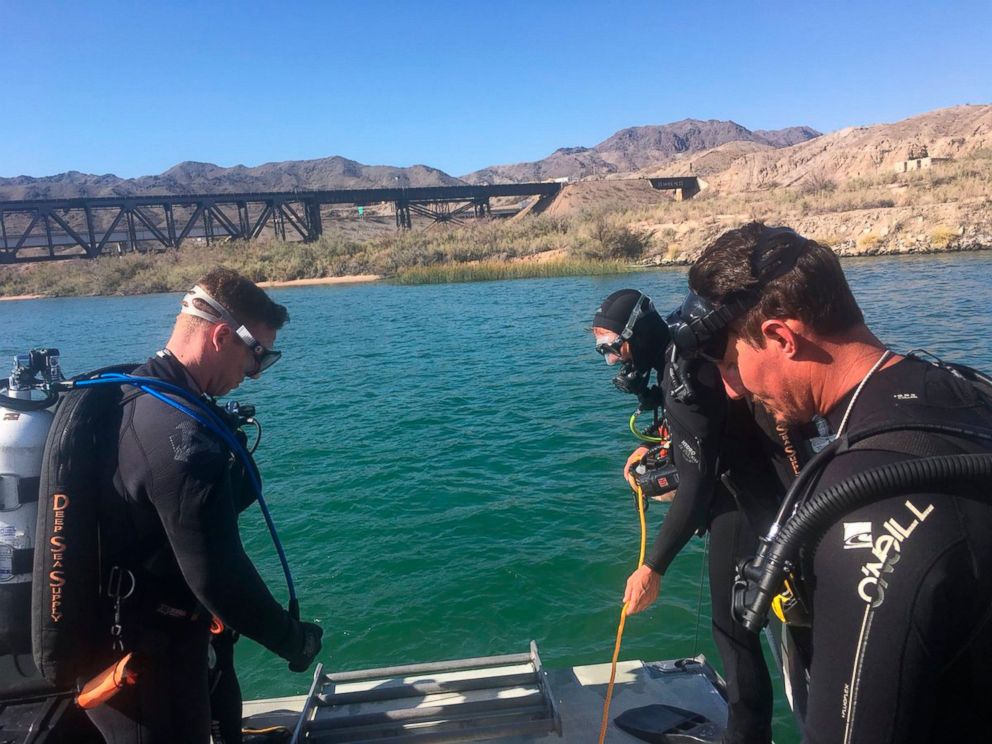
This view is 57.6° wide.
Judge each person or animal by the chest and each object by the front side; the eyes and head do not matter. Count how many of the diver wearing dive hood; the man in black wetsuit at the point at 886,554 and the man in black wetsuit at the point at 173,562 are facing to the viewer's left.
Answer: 2

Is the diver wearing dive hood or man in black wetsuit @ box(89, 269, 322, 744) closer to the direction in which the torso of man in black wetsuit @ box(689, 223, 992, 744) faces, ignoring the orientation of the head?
the man in black wetsuit

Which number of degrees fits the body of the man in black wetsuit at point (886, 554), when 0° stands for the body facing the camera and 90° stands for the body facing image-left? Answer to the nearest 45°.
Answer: approximately 90°

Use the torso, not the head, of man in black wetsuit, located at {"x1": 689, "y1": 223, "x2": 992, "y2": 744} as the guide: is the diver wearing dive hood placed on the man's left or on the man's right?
on the man's right

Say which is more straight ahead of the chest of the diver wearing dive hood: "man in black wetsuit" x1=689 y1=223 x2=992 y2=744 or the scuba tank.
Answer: the scuba tank

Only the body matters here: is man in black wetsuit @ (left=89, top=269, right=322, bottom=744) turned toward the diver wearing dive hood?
yes

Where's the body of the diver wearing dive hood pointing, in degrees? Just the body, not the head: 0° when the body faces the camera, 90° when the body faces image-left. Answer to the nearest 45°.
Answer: approximately 90°

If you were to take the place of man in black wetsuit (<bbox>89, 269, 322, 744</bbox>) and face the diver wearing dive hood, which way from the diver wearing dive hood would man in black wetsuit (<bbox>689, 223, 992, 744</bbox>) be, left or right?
right

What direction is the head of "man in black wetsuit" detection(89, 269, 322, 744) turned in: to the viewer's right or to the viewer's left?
to the viewer's right

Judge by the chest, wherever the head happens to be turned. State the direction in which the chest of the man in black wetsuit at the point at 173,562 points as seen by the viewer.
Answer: to the viewer's right

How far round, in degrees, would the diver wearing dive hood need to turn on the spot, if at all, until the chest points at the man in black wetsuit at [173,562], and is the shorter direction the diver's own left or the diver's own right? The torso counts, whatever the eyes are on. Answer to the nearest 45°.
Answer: approximately 45° to the diver's own left

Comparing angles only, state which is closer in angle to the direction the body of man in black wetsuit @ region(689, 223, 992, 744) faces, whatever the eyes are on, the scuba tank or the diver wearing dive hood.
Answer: the scuba tank

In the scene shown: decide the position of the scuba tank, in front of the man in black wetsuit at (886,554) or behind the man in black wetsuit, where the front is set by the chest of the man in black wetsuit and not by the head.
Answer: in front
